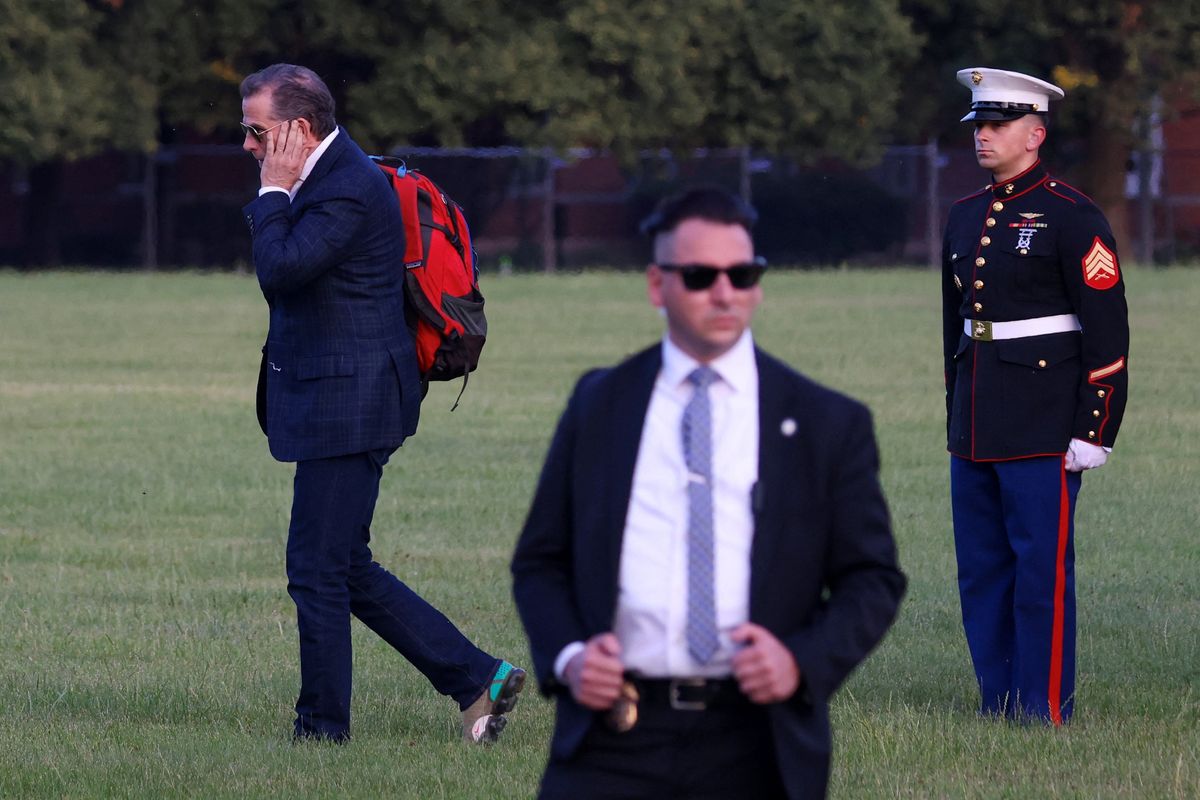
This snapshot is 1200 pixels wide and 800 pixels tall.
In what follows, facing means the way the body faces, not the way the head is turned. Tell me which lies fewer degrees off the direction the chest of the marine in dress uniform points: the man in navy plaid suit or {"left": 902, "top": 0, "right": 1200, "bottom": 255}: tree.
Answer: the man in navy plaid suit

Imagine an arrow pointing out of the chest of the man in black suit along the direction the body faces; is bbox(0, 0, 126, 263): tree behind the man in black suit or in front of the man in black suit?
behind

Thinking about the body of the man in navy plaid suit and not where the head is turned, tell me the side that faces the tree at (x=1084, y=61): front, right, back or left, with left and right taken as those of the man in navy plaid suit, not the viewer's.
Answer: right

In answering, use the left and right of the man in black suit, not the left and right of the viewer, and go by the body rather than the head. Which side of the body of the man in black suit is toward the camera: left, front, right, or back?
front

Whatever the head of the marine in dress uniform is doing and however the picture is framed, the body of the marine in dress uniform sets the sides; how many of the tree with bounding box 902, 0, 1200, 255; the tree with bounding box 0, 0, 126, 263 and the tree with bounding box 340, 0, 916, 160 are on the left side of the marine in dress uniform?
0

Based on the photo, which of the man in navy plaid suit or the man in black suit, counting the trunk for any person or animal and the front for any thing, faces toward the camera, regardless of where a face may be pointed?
the man in black suit

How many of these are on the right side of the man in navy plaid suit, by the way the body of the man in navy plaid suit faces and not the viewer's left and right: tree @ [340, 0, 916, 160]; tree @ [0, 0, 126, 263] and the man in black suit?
2

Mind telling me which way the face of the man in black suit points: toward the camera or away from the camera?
toward the camera

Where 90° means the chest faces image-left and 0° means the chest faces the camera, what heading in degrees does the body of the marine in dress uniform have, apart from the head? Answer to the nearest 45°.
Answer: approximately 45°

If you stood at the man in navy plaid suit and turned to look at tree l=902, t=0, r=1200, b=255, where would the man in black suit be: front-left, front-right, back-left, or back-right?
back-right

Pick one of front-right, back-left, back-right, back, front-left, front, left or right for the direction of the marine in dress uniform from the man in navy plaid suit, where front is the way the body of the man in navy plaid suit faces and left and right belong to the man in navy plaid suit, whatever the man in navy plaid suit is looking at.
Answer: back

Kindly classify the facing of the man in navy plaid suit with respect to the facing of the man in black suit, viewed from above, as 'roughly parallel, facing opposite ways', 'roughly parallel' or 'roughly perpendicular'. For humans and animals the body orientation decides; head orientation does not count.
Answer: roughly perpendicular

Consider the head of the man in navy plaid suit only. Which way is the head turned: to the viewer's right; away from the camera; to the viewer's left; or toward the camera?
to the viewer's left

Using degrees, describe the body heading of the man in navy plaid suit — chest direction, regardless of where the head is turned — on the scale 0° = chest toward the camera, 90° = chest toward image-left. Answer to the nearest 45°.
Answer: approximately 90°
